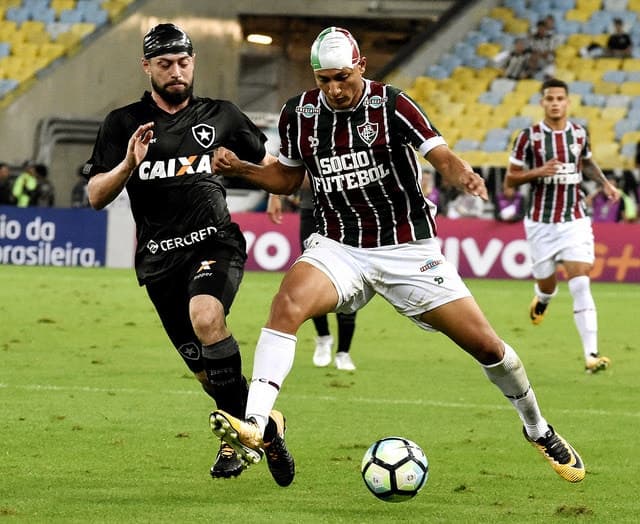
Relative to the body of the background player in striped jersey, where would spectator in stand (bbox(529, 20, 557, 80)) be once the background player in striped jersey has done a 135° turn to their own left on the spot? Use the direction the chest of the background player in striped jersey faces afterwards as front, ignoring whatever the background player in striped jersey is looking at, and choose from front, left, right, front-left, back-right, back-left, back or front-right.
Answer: front-left

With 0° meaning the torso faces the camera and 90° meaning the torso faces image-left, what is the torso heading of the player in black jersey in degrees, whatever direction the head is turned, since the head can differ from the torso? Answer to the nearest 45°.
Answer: approximately 0°

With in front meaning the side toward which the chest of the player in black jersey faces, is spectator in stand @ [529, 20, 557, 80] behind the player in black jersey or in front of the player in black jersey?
behind

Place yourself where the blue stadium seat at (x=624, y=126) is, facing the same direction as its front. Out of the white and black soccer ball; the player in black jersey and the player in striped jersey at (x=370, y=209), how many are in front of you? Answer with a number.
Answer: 3

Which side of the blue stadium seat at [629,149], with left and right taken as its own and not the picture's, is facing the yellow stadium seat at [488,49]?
right

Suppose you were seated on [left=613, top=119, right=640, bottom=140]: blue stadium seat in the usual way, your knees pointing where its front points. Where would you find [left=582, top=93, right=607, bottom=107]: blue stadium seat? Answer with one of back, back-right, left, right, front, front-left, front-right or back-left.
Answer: back-right
